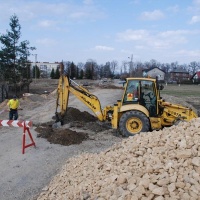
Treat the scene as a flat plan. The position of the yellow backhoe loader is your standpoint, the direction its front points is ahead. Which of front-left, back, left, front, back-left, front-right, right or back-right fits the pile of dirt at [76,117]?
back-left

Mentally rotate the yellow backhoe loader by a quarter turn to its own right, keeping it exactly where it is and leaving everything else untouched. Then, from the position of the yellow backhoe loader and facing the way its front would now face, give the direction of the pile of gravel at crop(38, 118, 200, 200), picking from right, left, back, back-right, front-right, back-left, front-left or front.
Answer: front

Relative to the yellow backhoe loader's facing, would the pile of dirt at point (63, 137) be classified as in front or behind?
behind

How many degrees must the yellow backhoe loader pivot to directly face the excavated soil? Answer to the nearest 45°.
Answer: approximately 180°

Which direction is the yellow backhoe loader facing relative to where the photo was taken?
to the viewer's right
